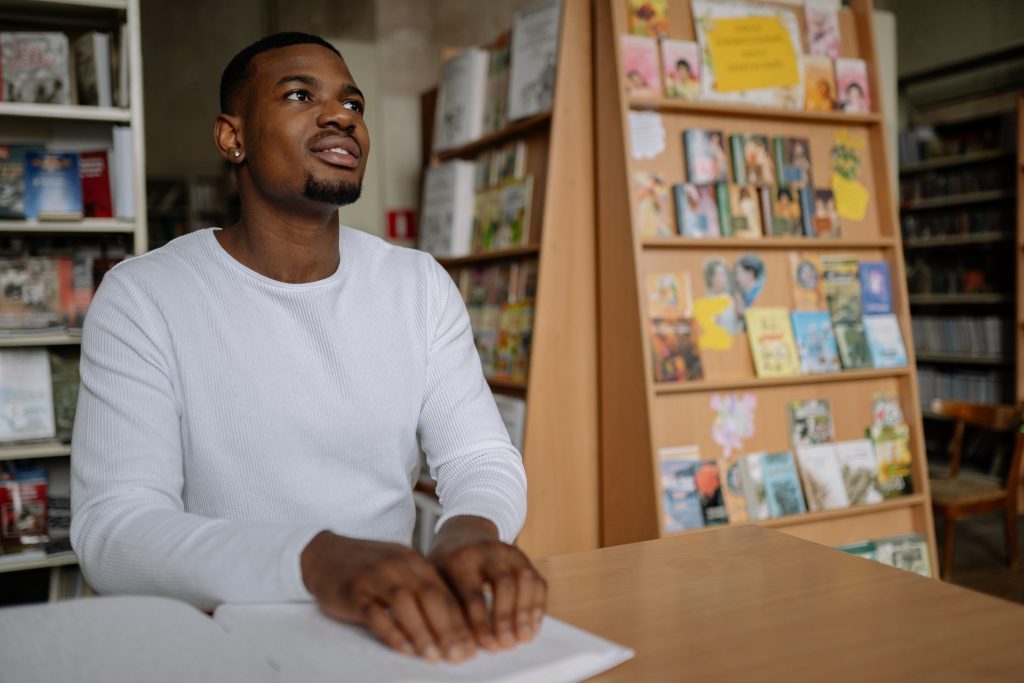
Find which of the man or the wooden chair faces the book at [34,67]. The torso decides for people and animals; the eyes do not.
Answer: the wooden chair

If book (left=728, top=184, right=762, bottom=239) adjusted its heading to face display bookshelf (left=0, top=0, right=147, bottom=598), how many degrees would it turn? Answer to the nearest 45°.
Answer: approximately 90° to its right

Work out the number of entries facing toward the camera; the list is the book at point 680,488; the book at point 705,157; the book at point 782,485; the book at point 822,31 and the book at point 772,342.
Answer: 5

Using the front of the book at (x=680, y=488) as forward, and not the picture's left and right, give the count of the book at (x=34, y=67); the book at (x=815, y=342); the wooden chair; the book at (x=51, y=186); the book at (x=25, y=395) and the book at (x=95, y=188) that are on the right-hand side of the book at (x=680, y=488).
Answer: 4

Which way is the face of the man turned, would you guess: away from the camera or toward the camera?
toward the camera

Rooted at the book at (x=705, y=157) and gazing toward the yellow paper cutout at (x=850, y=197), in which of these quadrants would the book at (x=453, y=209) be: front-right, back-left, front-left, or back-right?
back-left

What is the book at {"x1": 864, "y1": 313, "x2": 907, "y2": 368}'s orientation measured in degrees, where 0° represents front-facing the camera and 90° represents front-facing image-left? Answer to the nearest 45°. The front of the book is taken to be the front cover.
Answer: approximately 0°

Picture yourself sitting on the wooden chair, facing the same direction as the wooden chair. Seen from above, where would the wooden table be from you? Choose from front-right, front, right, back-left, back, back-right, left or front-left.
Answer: front-left

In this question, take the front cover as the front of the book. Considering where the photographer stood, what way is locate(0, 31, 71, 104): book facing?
facing the viewer

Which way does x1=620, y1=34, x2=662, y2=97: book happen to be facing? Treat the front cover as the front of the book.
toward the camera

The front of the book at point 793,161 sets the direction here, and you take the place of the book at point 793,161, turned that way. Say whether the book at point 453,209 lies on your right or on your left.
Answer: on your right

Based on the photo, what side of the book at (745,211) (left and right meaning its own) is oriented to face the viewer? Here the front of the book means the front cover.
front

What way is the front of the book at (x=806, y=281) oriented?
toward the camera

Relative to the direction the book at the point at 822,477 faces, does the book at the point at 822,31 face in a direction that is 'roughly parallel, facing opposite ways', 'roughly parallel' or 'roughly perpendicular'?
roughly parallel

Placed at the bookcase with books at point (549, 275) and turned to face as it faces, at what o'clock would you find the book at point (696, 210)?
The book is roughly at 8 o'clock from the bookcase with books.

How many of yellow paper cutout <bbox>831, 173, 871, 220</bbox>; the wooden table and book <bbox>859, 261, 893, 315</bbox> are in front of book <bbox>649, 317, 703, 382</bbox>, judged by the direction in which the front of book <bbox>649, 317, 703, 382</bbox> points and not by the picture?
1
